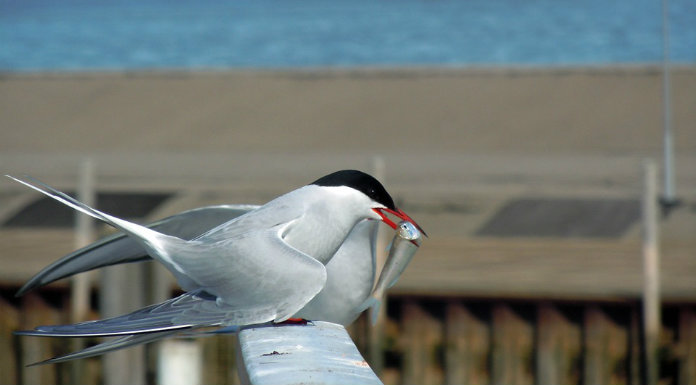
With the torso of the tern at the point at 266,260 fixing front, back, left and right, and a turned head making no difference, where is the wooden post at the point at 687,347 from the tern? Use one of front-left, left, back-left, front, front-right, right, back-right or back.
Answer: front-left

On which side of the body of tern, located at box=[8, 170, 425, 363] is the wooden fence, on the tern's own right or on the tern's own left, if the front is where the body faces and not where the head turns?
on the tern's own left

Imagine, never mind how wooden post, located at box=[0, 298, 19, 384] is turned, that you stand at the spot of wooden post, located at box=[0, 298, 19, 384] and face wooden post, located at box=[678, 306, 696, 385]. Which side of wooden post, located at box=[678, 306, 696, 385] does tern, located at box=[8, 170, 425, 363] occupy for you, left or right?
right

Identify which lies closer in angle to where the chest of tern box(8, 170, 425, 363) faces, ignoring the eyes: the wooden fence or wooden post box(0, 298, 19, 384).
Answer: the wooden fence

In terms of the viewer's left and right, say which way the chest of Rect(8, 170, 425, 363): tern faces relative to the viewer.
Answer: facing to the right of the viewer

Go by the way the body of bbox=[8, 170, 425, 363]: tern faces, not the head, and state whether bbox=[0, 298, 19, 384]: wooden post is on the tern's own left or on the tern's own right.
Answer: on the tern's own left
